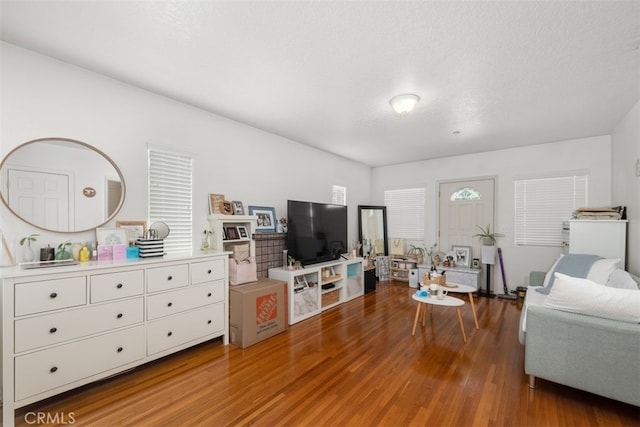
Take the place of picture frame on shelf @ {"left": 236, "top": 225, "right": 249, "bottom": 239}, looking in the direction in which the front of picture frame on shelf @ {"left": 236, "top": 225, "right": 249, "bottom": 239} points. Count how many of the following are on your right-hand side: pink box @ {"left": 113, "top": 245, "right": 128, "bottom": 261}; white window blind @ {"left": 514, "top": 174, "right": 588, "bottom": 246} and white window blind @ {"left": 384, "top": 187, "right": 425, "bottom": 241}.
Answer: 1

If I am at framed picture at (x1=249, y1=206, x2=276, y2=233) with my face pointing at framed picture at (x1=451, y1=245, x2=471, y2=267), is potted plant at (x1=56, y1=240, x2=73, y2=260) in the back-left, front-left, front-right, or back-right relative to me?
back-right

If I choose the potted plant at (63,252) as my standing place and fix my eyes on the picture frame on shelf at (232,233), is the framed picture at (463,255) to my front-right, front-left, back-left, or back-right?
front-right

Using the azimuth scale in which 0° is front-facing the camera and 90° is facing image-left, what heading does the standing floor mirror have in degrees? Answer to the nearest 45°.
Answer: approximately 0°

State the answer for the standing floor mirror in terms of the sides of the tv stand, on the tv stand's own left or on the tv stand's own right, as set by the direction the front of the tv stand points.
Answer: on the tv stand's own left

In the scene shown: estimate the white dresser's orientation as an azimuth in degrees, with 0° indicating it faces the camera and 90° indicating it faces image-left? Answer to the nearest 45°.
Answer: approximately 315°

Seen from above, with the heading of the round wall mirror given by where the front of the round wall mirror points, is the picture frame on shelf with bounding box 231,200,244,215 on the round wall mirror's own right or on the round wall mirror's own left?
on the round wall mirror's own left

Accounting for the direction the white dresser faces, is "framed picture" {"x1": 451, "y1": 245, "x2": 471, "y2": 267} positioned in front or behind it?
in front

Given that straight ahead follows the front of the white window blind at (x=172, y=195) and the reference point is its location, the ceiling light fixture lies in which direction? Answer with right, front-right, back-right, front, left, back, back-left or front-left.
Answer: front

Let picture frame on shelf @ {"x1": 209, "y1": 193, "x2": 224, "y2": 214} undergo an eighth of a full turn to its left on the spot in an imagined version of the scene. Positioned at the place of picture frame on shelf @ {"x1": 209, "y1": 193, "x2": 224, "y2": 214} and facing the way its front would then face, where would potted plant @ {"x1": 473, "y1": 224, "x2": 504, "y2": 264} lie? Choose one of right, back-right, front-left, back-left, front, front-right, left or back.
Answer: front

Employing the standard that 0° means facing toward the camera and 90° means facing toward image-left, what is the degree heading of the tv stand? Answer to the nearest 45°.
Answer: approximately 315°
